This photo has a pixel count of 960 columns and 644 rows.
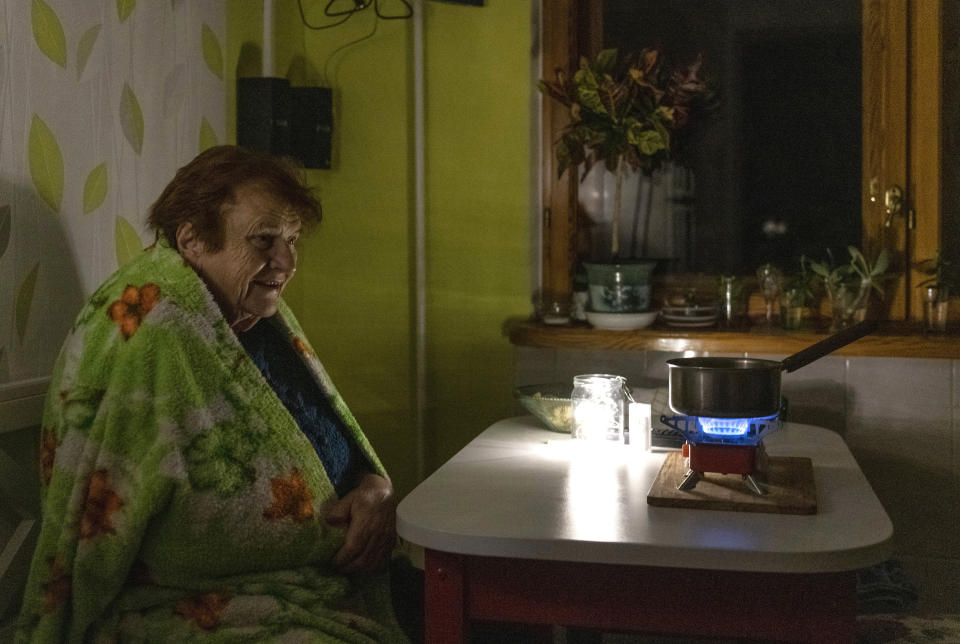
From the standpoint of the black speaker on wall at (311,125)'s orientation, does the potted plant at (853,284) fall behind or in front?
in front

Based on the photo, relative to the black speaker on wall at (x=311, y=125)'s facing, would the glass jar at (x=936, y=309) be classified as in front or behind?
in front

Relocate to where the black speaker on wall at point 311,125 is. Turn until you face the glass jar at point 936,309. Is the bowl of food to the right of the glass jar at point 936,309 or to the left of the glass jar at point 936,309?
right

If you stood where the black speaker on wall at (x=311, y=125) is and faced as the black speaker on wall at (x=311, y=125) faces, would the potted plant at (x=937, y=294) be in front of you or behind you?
in front

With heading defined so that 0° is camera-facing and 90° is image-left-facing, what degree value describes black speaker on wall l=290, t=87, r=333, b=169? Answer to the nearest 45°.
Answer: approximately 315°
